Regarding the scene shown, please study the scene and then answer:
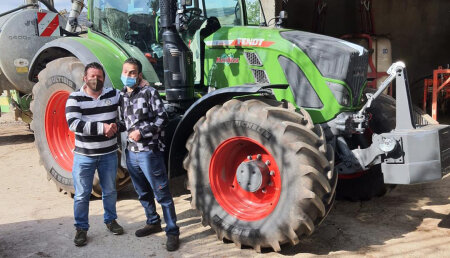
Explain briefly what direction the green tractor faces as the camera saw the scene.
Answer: facing the viewer and to the right of the viewer

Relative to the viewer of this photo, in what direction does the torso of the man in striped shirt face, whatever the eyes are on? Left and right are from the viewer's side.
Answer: facing the viewer

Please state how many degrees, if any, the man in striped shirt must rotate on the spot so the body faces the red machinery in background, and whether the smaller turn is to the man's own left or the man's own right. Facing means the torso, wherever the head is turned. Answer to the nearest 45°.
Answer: approximately 135° to the man's own left

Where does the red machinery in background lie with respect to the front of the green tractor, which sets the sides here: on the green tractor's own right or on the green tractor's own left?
on the green tractor's own left
